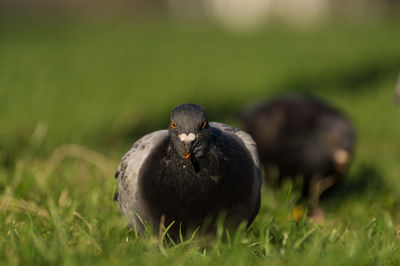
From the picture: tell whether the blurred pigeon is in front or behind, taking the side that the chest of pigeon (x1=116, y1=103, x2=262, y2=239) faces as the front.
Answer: behind

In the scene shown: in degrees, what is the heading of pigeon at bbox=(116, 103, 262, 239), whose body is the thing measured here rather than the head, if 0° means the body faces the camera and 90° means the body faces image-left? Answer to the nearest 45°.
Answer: approximately 0°
